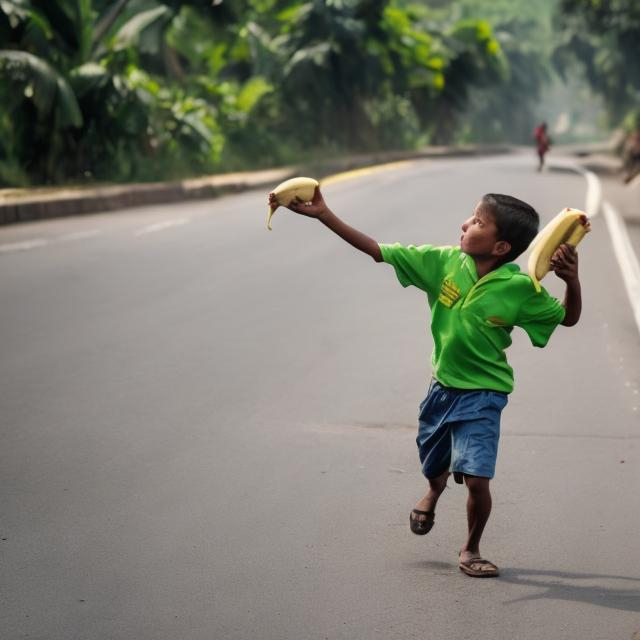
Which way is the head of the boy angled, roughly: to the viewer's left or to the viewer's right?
to the viewer's left

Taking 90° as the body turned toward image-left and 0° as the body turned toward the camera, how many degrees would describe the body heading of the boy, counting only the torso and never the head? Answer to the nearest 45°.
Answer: approximately 45°

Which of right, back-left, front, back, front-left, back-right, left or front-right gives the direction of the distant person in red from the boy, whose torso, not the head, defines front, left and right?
back-right
